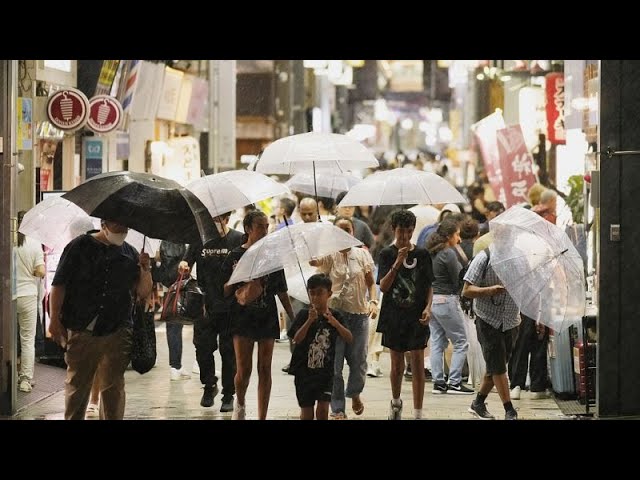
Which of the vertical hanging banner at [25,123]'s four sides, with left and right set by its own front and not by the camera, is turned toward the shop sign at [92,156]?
back

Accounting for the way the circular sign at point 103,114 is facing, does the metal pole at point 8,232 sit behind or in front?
in front

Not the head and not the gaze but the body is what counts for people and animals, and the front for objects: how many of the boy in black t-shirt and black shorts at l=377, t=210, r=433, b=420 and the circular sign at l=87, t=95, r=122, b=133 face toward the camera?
2

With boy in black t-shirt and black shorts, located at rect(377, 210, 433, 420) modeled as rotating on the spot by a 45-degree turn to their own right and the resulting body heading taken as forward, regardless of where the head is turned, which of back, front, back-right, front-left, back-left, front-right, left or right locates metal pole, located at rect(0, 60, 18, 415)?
front-right

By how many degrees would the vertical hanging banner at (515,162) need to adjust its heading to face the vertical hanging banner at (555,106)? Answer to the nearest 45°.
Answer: approximately 180°

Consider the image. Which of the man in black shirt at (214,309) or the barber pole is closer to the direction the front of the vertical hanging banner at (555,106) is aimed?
the man in black shirt

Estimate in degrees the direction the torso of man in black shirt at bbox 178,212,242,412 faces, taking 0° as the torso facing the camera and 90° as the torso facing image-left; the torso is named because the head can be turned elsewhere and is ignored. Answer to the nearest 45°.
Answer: approximately 0°

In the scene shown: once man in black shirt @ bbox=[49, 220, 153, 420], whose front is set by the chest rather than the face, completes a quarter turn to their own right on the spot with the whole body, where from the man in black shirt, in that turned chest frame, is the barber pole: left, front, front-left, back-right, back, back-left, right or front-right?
back-right

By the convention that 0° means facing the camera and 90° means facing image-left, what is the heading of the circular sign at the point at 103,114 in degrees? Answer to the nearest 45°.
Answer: approximately 0°
